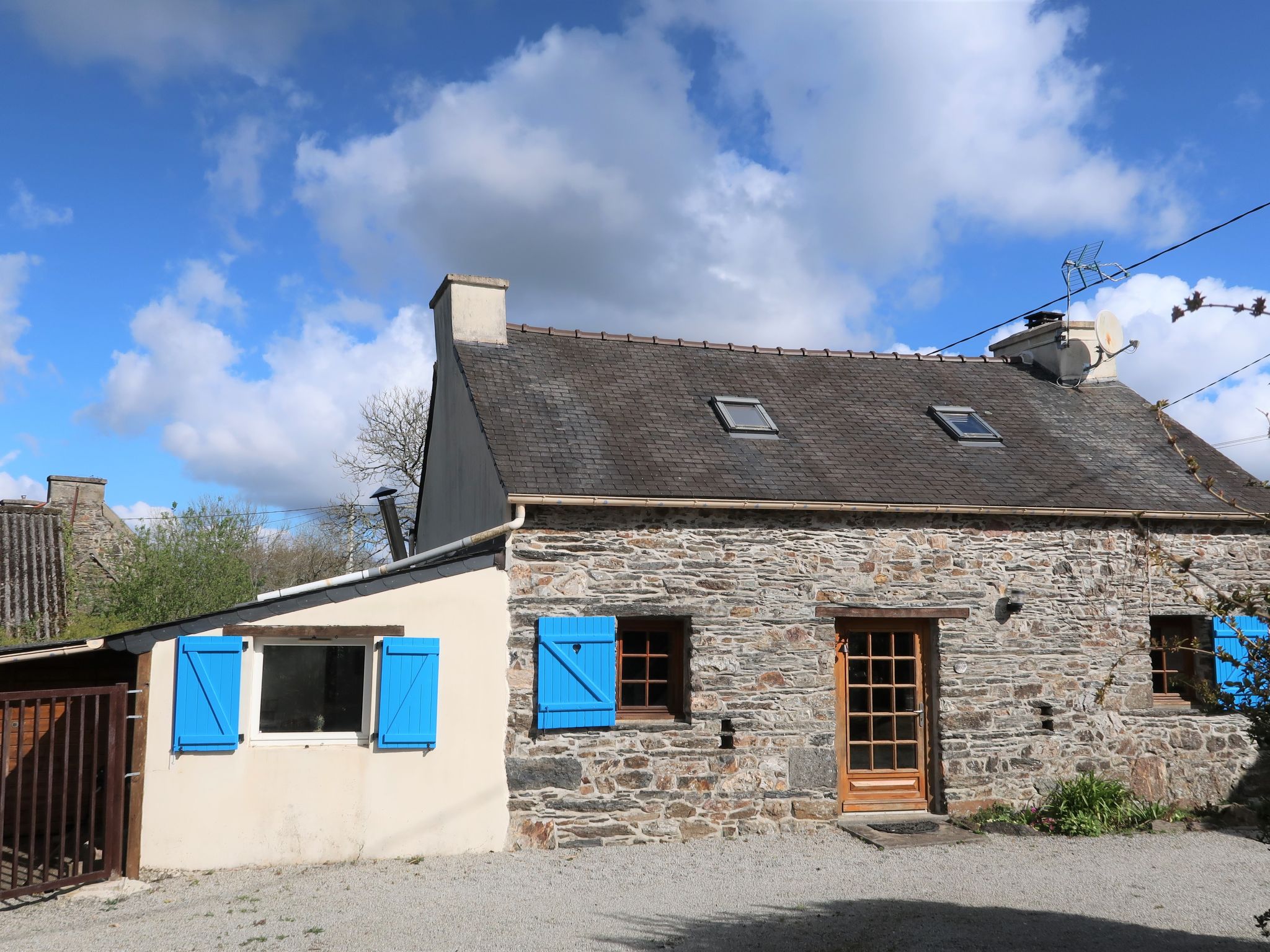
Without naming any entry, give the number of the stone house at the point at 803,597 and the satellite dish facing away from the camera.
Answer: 0

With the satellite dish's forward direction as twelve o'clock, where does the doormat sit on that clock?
The doormat is roughly at 2 o'clock from the satellite dish.

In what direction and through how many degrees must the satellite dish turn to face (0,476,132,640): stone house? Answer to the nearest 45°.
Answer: approximately 135° to its right

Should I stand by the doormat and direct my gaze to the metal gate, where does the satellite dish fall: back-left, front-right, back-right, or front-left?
back-right

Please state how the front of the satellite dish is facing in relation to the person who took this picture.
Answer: facing the viewer and to the right of the viewer

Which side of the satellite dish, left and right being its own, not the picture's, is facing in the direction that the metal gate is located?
right

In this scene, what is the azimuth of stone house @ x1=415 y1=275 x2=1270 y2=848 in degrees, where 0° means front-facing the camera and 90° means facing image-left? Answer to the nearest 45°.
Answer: approximately 0°

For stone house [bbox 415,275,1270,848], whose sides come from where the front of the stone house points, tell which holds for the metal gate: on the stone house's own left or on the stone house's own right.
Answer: on the stone house's own right
